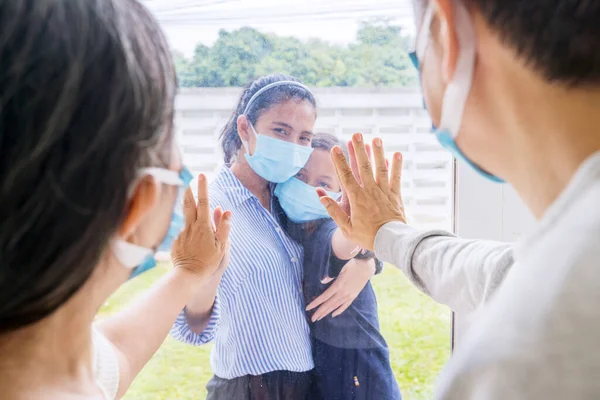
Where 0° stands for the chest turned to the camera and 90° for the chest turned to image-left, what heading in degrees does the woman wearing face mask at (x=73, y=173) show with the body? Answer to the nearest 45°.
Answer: approximately 225°

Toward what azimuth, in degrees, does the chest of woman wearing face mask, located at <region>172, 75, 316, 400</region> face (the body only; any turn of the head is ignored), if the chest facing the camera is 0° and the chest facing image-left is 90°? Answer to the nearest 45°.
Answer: approximately 315°

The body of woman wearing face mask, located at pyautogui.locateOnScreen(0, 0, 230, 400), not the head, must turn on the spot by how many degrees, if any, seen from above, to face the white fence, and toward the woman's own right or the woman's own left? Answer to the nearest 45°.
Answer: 0° — they already face it

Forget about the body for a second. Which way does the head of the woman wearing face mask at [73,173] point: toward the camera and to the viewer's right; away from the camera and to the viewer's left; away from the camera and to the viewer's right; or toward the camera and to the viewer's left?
away from the camera and to the viewer's right
